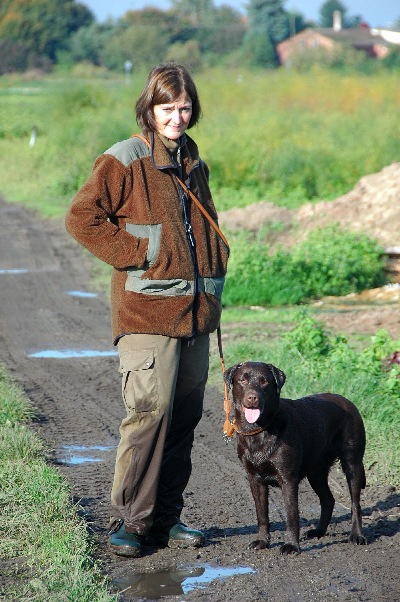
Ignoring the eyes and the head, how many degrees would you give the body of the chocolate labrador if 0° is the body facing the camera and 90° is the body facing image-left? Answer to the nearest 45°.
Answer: approximately 45°

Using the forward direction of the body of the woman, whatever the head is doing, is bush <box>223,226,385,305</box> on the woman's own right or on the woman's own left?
on the woman's own left

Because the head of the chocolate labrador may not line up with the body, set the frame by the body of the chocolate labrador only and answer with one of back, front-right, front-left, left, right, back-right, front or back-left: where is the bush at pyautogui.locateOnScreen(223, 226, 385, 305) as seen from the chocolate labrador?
back-right

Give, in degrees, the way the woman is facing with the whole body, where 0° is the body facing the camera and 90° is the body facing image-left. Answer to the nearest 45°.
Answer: approximately 315°

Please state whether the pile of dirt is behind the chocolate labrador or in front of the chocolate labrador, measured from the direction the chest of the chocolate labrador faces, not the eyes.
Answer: behind
